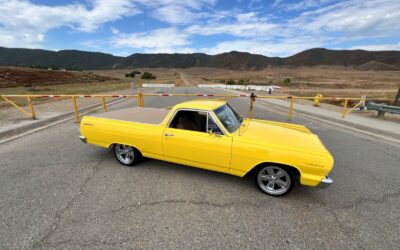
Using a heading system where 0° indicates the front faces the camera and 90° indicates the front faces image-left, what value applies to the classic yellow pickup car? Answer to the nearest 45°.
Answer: approximately 270°
